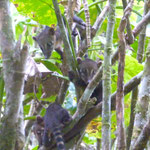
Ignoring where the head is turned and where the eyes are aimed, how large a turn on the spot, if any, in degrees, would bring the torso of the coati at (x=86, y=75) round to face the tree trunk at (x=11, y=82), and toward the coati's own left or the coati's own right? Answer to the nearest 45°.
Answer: approximately 45° to the coati's own right
